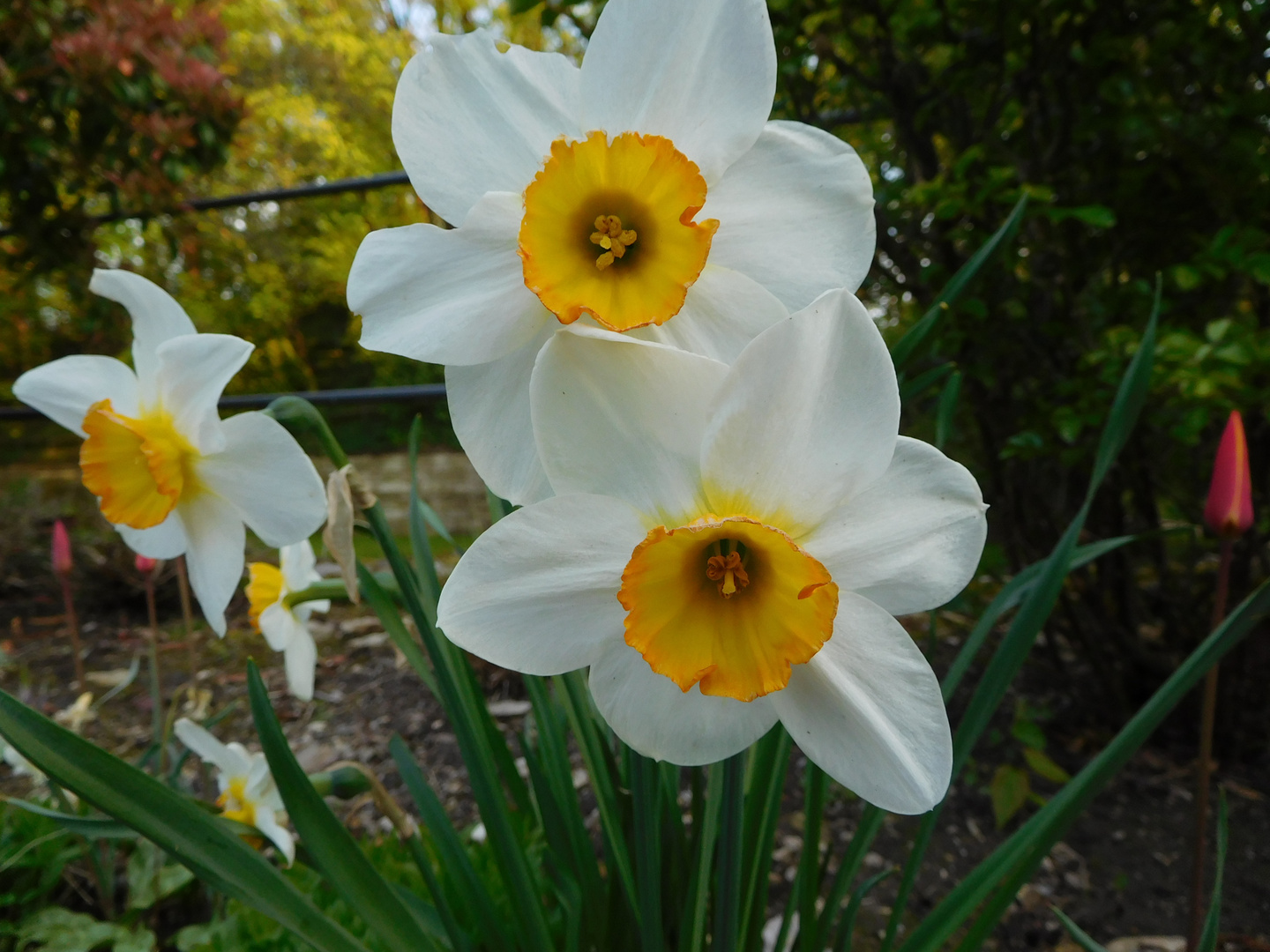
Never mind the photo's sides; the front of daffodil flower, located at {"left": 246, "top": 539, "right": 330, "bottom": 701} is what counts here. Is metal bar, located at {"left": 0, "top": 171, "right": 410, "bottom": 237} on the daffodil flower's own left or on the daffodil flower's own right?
on the daffodil flower's own right

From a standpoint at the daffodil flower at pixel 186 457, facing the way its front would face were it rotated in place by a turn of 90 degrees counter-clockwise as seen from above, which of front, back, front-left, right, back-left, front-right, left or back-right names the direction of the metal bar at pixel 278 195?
back-left

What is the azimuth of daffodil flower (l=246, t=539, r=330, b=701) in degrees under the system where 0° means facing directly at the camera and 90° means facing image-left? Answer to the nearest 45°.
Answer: approximately 90°

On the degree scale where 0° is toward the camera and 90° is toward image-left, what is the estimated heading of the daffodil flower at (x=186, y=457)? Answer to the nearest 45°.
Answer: approximately 45°

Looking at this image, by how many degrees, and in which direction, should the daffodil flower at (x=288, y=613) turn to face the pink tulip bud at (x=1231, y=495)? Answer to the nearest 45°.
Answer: approximately 180°

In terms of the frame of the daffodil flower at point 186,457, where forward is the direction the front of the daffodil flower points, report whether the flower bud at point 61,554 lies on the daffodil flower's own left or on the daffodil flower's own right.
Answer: on the daffodil flower's own right
